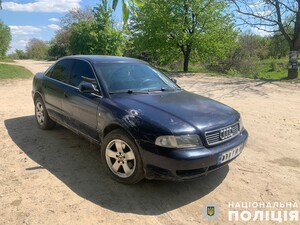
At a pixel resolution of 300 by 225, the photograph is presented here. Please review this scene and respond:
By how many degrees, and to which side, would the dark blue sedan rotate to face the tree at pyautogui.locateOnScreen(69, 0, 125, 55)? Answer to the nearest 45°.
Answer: approximately 135° to its left

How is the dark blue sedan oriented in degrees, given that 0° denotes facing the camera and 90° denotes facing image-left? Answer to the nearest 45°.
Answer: approximately 315°

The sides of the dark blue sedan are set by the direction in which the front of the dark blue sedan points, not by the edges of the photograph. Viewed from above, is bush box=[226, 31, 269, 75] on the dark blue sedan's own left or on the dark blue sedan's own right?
on the dark blue sedan's own left

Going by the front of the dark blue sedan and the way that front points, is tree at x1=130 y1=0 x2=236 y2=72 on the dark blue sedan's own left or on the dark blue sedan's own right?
on the dark blue sedan's own left
